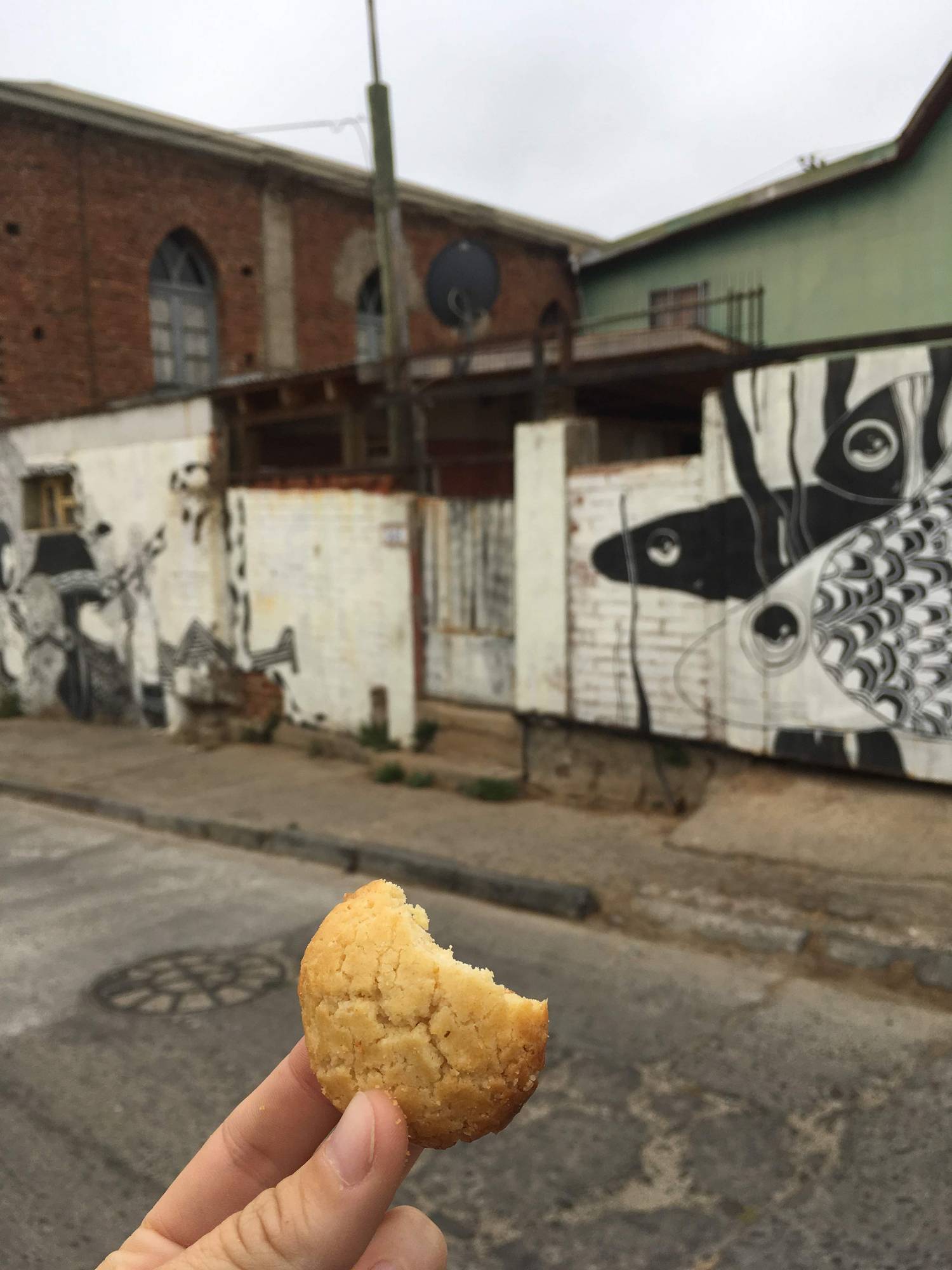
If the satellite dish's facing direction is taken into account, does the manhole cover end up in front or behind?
in front

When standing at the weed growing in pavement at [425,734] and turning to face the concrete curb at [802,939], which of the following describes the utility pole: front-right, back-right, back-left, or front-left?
back-left

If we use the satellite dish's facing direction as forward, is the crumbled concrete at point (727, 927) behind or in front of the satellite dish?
in front

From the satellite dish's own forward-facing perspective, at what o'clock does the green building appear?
The green building is roughly at 8 o'clock from the satellite dish.

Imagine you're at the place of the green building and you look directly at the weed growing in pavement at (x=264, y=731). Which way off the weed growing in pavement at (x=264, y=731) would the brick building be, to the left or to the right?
right

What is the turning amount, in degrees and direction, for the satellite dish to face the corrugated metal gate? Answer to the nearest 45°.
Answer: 0° — it already faces it

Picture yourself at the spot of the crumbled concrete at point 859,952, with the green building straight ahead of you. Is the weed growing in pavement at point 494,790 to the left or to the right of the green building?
left

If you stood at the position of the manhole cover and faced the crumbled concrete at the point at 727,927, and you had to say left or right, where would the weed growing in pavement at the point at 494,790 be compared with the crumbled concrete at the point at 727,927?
left

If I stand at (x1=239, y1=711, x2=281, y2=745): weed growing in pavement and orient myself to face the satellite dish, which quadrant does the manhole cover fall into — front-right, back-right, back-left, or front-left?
back-right

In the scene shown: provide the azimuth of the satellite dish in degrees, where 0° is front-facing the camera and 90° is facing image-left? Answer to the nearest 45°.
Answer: approximately 0°
